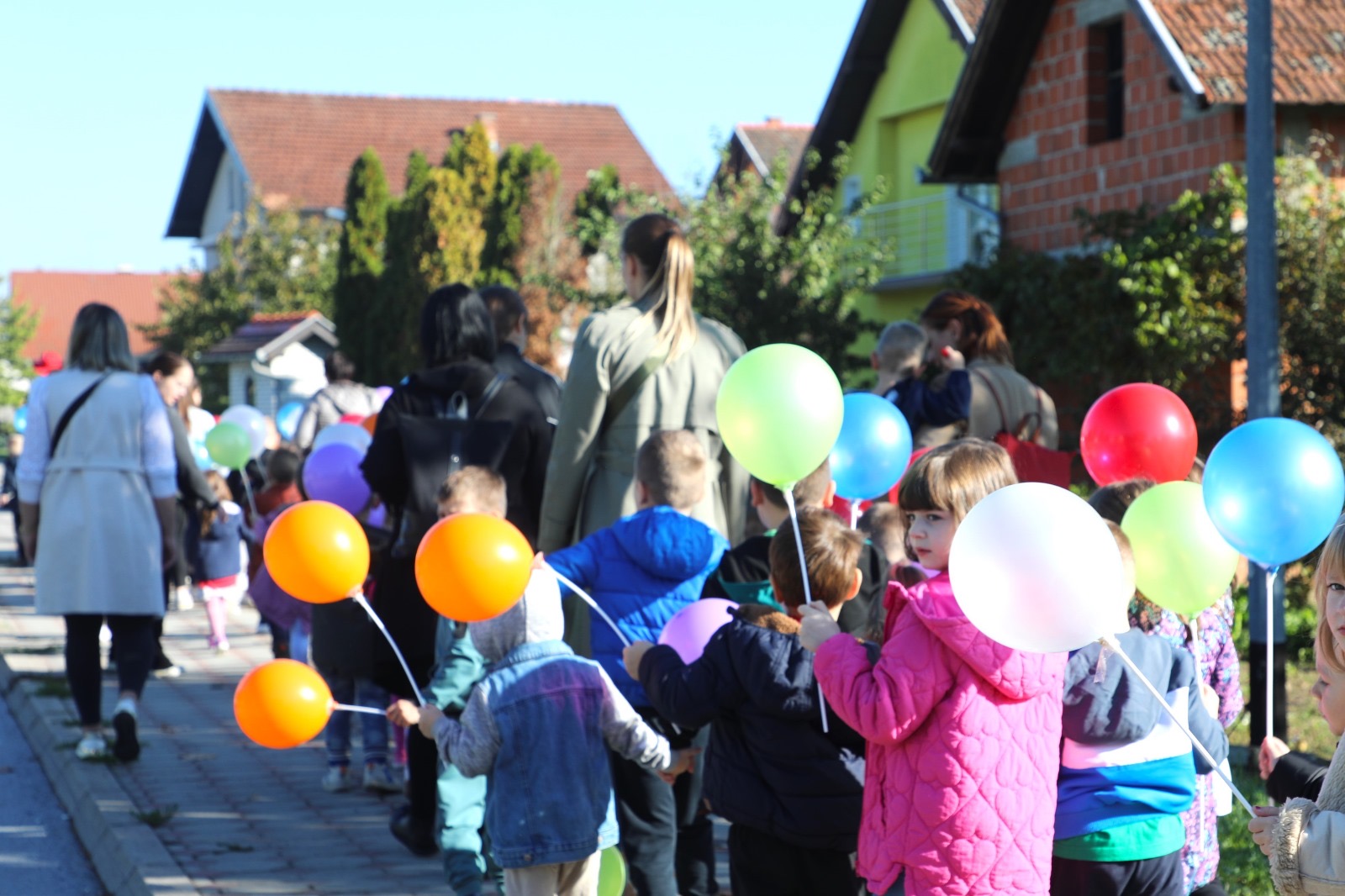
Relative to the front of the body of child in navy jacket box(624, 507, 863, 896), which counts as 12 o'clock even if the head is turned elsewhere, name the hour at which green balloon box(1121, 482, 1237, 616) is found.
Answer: The green balloon is roughly at 3 o'clock from the child in navy jacket.

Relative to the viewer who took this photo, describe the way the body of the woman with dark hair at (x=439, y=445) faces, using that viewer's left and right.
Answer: facing away from the viewer

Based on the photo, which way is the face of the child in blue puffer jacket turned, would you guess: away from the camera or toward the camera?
away from the camera

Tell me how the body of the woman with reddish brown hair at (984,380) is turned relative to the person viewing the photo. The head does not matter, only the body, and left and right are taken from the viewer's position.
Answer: facing away from the viewer and to the left of the viewer

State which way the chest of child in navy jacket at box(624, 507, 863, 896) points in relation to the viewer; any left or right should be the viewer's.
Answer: facing away from the viewer

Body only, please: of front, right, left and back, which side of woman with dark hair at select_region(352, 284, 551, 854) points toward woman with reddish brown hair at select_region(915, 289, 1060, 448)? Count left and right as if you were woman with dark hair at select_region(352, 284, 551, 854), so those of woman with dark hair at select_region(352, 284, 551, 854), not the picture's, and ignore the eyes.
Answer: right

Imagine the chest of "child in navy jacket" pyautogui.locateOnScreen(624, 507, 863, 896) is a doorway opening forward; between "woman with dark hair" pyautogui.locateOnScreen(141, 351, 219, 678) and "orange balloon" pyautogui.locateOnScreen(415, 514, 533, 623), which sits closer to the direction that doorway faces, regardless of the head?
the woman with dark hair

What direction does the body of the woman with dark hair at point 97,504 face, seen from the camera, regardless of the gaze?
away from the camera

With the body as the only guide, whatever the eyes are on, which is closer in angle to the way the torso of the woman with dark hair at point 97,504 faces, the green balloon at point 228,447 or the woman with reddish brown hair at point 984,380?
the green balloon

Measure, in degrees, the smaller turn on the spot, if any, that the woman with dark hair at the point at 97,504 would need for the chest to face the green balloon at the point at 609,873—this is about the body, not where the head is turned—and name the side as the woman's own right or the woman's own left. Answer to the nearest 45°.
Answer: approximately 180°

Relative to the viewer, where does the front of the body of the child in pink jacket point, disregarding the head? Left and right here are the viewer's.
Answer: facing away from the viewer and to the left of the viewer

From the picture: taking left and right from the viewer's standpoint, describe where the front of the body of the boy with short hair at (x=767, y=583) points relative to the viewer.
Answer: facing away from the viewer

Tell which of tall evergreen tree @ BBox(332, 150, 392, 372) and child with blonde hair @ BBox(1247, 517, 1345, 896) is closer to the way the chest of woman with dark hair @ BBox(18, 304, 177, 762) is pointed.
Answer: the tall evergreen tree

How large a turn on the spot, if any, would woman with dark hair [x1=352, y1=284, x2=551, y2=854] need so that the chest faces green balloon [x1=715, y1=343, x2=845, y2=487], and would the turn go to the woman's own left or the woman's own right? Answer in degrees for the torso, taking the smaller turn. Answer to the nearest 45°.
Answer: approximately 135° to the woman's own right
